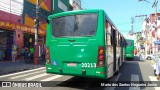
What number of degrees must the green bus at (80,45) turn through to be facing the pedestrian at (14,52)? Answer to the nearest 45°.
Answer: approximately 90° to its left

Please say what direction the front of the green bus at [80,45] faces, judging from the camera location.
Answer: facing away from the viewer and to the right of the viewer
